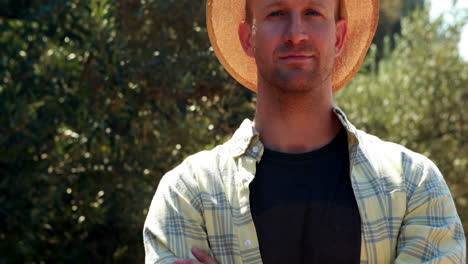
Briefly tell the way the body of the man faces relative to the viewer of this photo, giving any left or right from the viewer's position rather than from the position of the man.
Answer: facing the viewer
